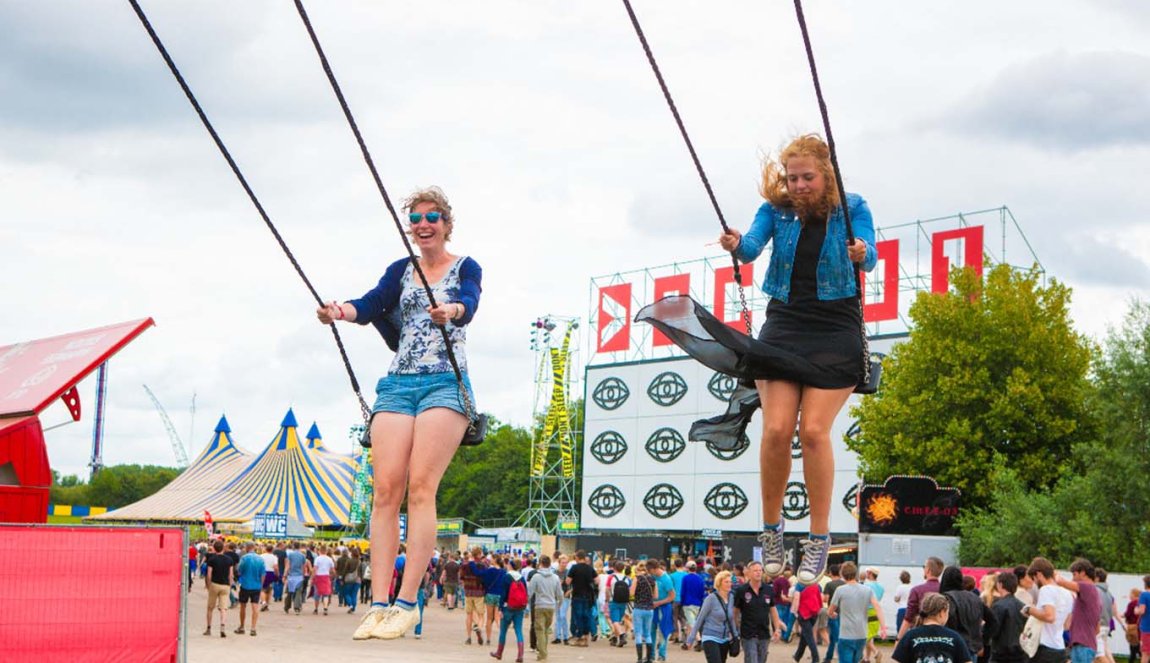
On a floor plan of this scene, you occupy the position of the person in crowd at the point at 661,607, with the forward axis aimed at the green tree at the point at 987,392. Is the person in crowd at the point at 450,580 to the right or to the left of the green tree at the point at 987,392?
left

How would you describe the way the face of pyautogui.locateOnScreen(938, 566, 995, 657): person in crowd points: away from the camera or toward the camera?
away from the camera

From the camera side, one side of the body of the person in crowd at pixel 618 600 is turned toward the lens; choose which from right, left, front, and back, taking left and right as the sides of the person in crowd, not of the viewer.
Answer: back

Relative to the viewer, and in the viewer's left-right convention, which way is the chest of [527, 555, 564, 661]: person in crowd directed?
facing away from the viewer

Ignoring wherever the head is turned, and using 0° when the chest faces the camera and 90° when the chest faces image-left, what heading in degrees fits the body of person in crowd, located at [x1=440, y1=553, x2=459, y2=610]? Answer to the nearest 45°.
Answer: approximately 180°
